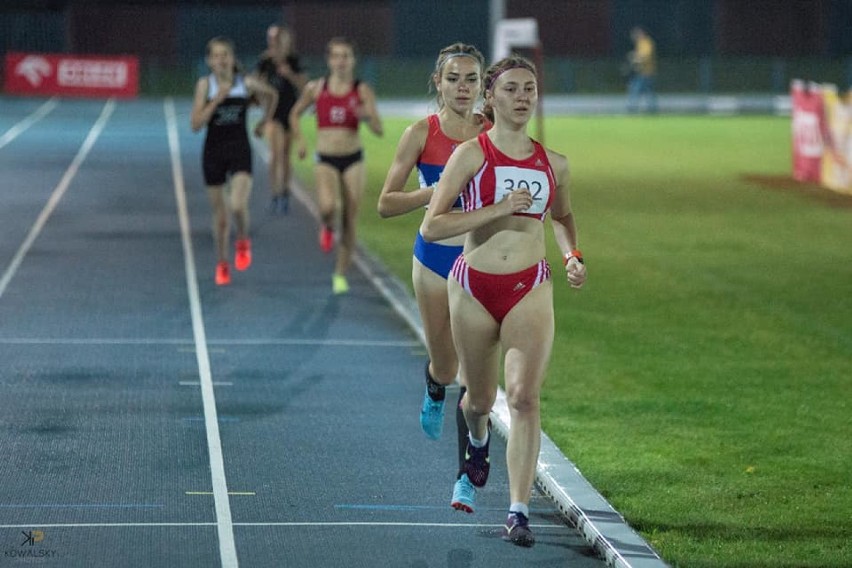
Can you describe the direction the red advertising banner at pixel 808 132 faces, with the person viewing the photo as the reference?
facing the viewer

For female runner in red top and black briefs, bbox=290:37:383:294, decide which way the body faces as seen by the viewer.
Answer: toward the camera

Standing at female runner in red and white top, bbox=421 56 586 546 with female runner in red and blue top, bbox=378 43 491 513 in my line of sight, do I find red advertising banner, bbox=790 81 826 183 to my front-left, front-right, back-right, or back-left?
front-right

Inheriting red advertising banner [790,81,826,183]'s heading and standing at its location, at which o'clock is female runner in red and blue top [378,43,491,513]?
The female runner in red and blue top is roughly at 12 o'clock from the red advertising banner.

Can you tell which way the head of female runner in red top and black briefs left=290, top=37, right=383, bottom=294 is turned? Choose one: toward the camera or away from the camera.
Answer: toward the camera

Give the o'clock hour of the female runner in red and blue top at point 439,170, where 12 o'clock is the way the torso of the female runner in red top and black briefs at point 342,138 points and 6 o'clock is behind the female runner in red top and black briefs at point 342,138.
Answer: the female runner in red and blue top at point 439,170 is roughly at 12 o'clock from the female runner in red top and black briefs at point 342,138.

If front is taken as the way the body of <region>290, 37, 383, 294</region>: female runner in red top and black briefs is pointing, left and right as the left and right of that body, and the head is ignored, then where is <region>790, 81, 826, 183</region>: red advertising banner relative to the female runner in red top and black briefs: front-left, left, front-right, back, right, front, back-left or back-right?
back-left

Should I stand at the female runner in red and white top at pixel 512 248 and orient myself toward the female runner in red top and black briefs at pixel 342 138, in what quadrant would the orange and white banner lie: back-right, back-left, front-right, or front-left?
front-right

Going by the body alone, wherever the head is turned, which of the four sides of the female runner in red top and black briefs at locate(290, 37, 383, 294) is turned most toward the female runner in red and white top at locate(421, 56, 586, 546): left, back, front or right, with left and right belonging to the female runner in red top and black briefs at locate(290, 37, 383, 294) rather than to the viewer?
front

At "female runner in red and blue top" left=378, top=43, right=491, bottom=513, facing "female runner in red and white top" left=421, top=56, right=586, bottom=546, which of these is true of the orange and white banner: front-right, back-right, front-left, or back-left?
back-left

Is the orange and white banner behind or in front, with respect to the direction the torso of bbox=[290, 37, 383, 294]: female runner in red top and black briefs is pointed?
behind

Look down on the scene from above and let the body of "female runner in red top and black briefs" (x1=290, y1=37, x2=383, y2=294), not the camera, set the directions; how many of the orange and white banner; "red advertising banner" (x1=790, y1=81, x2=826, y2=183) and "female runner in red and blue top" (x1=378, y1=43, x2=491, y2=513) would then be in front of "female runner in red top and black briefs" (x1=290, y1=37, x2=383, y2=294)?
1

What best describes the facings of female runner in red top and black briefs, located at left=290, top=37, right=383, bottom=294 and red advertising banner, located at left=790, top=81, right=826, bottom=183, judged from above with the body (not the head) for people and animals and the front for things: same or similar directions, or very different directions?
same or similar directions
